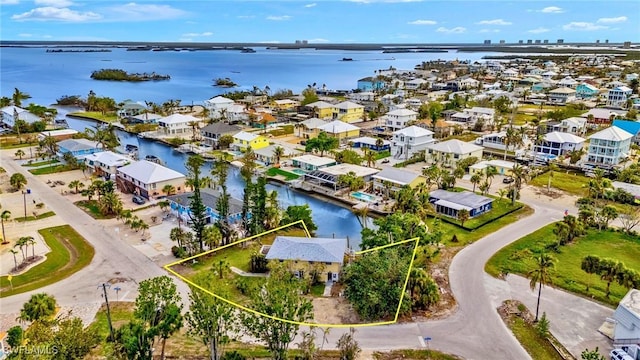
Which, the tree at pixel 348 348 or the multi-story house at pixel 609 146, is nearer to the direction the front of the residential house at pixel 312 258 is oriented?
the tree

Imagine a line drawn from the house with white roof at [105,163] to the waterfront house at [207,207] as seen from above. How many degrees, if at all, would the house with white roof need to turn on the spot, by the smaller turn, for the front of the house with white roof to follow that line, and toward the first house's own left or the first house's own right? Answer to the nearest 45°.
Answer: approximately 45° to the first house's own left

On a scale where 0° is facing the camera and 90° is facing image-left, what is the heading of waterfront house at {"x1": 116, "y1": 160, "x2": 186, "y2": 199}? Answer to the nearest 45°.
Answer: approximately 45°

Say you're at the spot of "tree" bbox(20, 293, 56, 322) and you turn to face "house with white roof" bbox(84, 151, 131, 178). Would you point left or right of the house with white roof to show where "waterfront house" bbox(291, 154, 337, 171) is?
right

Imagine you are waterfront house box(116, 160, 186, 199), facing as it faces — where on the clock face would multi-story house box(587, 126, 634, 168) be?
The multi-story house is roughly at 8 o'clock from the waterfront house.

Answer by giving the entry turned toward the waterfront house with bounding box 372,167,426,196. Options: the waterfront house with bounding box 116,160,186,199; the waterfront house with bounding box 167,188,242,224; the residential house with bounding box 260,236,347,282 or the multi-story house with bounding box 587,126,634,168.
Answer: the multi-story house

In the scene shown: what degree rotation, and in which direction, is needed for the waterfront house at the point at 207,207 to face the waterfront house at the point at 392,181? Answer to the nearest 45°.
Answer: approximately 135° to its left

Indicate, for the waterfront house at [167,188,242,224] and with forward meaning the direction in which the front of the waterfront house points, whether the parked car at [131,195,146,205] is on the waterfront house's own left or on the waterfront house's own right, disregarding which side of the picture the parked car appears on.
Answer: on the waterfront house's own right

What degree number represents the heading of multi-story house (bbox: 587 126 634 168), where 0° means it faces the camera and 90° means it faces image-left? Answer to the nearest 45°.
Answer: approximately 45°

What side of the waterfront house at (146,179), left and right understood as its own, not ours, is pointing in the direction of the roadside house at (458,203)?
left

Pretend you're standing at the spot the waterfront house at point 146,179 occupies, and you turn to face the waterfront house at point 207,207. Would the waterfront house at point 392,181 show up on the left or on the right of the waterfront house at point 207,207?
left
